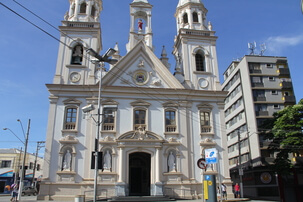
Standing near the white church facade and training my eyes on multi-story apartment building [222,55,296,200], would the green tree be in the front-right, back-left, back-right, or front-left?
front-right

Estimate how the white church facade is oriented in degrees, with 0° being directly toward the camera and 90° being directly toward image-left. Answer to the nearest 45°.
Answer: approximately 0°

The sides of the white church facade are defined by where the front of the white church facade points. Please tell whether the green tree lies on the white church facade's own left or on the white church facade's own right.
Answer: on the white church facade's own left

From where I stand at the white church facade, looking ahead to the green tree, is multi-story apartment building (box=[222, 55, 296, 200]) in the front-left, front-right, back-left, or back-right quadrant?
front-left

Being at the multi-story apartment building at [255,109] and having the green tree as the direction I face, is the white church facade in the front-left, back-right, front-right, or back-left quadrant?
front-right

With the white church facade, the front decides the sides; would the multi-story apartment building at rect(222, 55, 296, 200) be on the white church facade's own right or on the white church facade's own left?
on the white church facade's own left
